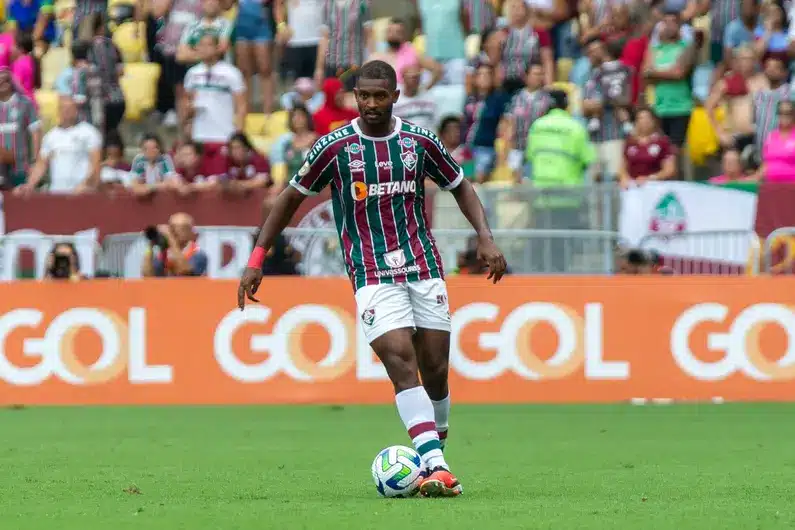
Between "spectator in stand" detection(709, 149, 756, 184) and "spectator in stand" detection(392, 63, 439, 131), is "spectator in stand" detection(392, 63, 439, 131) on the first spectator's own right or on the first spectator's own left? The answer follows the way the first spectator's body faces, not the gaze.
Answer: on the first spectator's own right

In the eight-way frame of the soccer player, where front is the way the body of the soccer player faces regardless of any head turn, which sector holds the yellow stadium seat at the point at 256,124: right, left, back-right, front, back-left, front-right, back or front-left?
back

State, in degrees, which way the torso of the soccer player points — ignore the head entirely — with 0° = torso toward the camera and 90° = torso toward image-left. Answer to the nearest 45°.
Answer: approximately 0°

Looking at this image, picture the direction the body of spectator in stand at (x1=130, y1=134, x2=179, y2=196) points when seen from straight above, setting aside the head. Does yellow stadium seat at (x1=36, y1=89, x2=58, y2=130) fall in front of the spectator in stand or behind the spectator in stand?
behind

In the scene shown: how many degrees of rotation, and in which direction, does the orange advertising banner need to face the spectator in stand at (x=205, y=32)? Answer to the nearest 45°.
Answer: approximately 135° to its right

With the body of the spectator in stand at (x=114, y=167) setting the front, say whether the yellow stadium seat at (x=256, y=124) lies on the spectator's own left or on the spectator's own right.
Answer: on the spectator's own left

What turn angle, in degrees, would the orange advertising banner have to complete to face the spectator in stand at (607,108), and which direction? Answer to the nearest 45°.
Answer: approximately 135° to its left

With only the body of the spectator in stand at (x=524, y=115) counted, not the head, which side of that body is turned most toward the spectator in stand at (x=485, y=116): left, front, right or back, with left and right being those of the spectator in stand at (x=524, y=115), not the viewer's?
right
